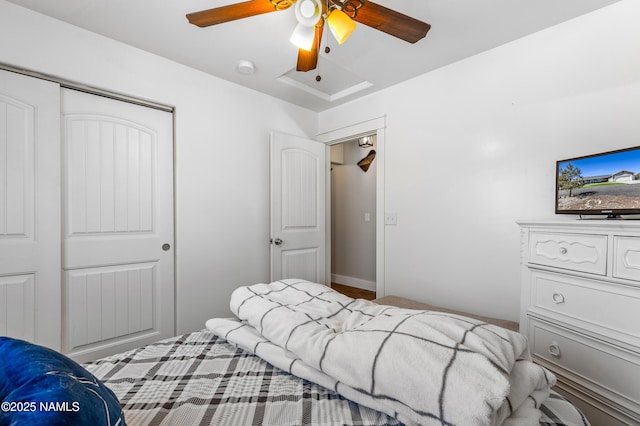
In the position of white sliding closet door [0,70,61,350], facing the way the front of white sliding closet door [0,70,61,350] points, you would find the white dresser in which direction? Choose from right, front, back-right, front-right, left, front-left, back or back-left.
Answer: front-left

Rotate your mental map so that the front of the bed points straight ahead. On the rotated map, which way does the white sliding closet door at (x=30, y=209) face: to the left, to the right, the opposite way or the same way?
to the right

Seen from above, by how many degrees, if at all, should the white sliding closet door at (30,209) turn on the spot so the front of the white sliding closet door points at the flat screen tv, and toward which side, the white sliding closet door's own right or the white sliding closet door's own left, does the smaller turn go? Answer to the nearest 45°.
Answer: approximately 45° to the white sliding closet door's own left

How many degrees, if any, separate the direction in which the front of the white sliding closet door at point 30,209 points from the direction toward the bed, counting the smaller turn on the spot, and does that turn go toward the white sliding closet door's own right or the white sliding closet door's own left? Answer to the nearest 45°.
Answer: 0° — it already faces it

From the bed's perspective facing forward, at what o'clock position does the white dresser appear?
The white dresser is roughly at 1 o'clock from the bed.

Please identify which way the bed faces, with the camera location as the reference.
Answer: facing away from the viewer and to the right of the viewer

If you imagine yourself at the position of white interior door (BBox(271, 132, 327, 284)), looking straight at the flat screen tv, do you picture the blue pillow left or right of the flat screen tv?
right

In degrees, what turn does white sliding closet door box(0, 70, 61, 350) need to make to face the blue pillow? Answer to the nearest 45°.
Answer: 0° — it already faces it

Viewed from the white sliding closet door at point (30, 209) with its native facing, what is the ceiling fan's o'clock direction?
The ceiling fan is roughly at 11 o'clock from the white sliding closet door.

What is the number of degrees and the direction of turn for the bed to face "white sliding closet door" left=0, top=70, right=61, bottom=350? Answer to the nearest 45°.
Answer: approximately 90° to its left
